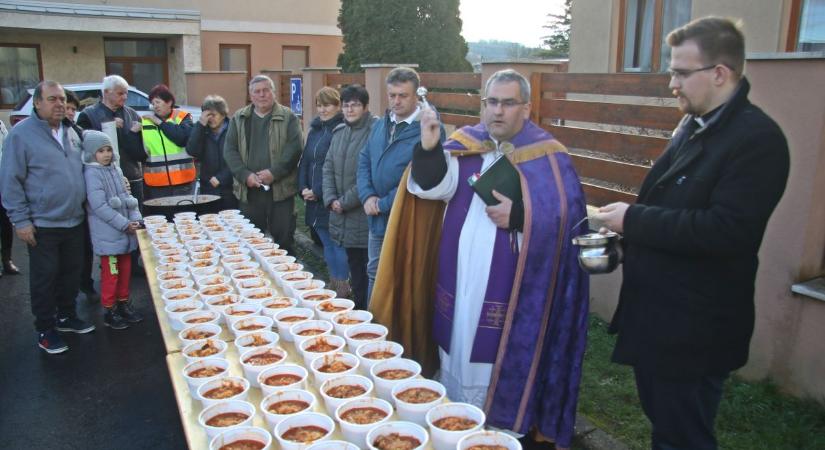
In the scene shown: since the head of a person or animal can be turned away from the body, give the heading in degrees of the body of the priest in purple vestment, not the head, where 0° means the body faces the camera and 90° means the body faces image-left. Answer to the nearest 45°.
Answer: approximately 45°

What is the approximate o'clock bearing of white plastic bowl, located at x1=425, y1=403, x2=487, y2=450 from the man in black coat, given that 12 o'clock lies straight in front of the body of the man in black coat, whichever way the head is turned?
The white plastic bowl is roughly at 11 o'clock from the man in black coat.

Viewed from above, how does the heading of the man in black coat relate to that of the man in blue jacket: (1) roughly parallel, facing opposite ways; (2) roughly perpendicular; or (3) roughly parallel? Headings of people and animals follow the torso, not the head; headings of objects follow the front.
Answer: roughly perpendicular

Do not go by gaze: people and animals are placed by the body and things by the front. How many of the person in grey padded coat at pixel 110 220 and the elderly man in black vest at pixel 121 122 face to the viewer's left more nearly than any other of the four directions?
0

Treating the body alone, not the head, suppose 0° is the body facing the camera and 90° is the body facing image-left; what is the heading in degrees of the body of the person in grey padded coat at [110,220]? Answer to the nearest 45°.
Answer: approximately 315°

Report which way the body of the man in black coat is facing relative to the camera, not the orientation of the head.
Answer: to the viewer's left

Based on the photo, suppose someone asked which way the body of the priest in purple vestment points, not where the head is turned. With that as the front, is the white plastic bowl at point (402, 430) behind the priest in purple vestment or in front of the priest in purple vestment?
in front

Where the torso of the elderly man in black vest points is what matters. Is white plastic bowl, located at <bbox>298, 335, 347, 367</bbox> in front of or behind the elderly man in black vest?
in front

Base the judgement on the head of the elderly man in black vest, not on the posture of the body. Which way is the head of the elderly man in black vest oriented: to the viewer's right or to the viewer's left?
to the viewer's right

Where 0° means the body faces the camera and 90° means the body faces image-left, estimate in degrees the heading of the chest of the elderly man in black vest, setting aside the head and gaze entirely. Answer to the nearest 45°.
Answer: approximately 315°

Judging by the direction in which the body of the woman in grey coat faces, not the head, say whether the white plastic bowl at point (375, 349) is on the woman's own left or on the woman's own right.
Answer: on the woman's own left
